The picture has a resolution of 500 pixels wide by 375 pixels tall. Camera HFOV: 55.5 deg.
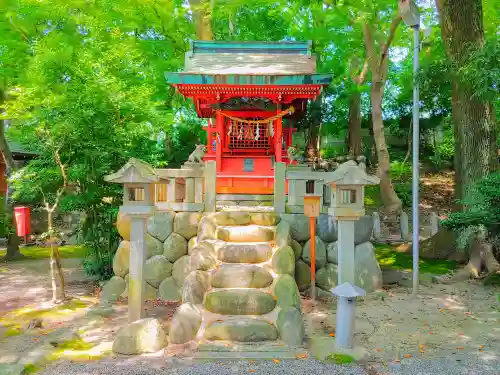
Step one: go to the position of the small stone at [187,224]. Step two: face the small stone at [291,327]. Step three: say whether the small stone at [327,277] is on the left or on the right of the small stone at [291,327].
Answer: left

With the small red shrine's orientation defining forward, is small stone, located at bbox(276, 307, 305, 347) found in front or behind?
in front

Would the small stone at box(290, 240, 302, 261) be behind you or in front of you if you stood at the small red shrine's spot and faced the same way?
in front

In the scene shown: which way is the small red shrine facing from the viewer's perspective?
toward the camera

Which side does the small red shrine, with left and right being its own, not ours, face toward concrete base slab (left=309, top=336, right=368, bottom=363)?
front

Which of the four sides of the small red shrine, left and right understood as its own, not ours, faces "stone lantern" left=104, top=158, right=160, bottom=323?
front

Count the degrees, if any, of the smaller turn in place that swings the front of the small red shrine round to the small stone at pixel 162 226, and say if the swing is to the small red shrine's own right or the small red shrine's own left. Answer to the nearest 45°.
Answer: approximately 45° to the small red shrine's own right

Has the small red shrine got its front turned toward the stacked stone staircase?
yes

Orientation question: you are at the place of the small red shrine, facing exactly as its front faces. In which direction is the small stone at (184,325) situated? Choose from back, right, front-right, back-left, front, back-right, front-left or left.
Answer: front

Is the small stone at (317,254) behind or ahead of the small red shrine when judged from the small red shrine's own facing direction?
ahead

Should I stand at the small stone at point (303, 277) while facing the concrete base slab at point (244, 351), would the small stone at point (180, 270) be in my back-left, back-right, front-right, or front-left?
front-right

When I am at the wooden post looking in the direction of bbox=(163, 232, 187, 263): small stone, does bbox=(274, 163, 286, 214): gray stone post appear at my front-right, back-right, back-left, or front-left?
front-right
